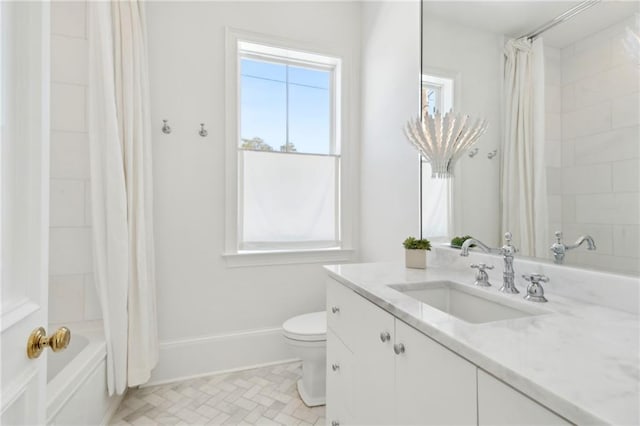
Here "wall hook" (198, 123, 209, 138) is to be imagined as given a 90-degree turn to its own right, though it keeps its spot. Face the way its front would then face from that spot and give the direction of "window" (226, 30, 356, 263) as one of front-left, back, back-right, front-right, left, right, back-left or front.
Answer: back

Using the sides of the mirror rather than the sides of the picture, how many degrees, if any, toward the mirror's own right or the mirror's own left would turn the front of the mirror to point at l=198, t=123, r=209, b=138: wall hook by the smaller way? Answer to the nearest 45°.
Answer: approximately 45° to the mirror's own right

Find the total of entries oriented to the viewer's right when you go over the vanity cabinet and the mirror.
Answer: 0

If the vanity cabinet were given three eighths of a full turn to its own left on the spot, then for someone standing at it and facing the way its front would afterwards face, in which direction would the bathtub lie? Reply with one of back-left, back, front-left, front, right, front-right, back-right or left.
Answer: back

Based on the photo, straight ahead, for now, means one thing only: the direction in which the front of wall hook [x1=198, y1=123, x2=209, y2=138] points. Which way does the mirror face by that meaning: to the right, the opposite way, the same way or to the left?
to the right

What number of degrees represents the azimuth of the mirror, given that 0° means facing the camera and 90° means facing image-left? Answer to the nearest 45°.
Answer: approximately 45°
